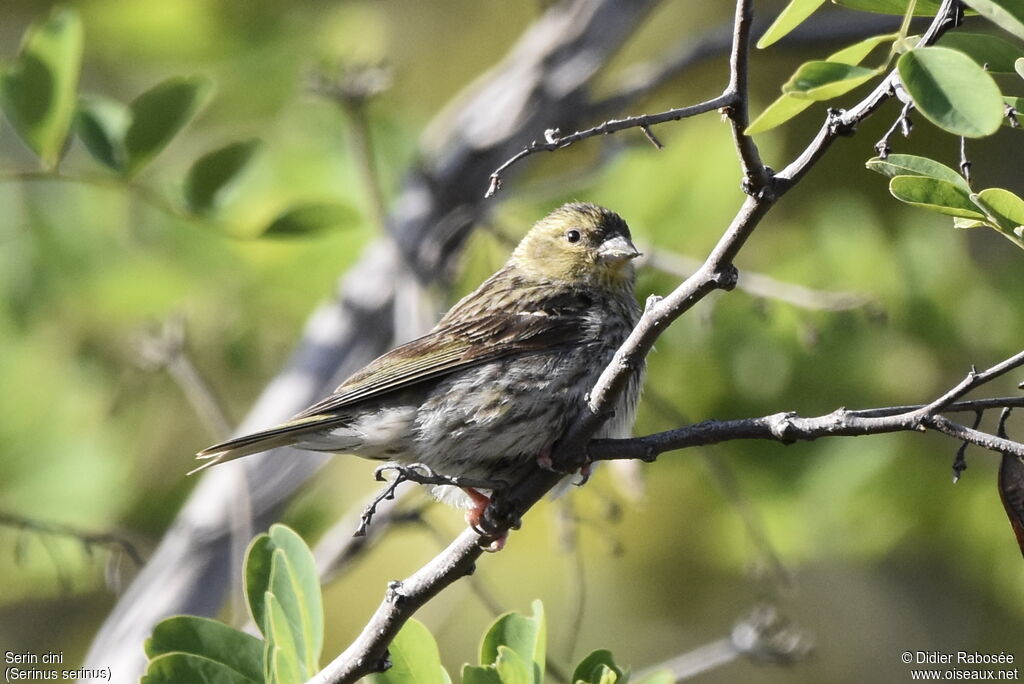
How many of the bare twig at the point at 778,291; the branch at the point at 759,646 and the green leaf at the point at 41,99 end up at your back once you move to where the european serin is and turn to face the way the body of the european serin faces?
1

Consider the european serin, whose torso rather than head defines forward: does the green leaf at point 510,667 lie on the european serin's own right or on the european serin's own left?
on the european serin's own right

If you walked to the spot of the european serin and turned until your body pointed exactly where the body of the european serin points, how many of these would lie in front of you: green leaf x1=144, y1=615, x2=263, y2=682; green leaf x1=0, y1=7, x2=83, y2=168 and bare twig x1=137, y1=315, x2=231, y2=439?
0

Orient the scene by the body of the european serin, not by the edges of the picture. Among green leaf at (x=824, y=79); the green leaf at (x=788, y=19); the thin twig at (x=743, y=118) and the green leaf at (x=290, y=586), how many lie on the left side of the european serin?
0

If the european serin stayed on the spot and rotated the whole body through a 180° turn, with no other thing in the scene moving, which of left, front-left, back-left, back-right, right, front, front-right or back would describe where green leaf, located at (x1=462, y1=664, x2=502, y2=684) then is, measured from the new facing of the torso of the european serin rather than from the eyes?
left

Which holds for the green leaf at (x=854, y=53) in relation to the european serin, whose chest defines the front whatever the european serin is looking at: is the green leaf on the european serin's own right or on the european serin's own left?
on the european serin's own left

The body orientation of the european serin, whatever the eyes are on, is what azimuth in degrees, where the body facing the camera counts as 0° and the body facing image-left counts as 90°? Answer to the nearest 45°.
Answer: approximately 270°
